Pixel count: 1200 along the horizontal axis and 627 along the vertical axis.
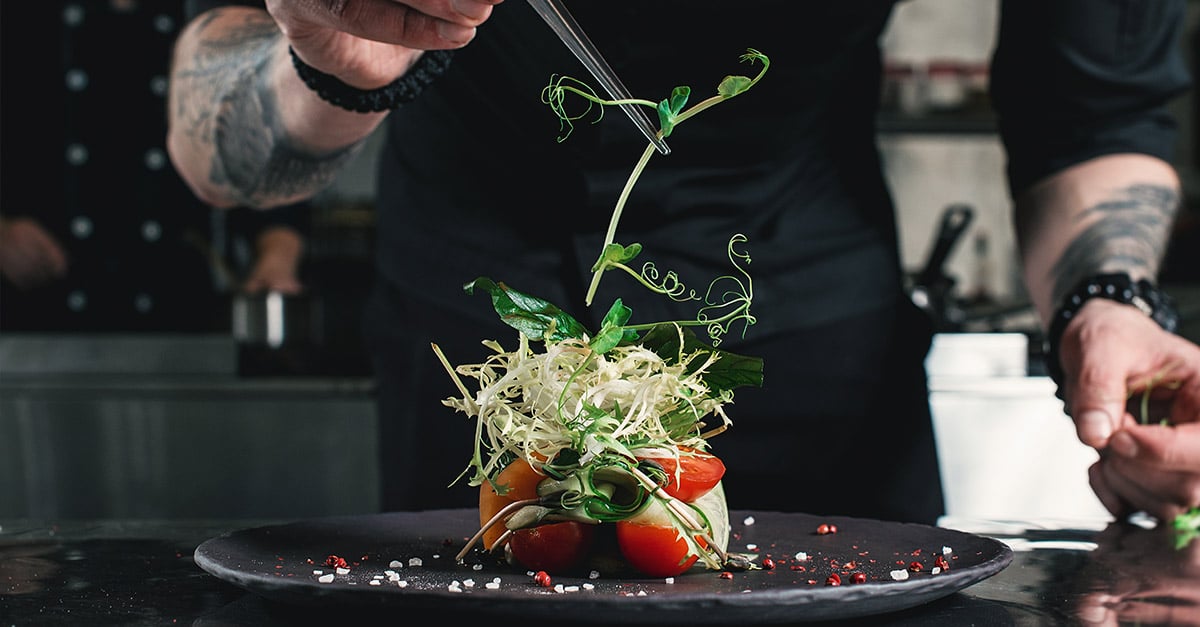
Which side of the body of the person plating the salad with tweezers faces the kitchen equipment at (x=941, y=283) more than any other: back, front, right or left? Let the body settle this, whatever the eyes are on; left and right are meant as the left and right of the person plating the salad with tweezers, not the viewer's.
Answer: back

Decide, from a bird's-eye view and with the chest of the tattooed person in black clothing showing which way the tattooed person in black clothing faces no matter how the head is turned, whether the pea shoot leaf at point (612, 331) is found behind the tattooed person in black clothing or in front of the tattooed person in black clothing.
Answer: in front

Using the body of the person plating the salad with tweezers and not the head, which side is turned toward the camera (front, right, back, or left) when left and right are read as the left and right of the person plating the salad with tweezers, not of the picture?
front

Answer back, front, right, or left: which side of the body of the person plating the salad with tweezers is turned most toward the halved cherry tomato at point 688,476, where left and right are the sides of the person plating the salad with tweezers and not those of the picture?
front

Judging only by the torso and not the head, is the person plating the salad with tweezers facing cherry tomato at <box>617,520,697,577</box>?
yes

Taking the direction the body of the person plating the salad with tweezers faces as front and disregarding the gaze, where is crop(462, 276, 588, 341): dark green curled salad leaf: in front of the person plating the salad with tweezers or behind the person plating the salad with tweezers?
in front

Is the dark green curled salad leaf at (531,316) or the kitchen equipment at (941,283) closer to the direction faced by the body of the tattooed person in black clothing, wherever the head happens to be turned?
the dark green curled salad leaf

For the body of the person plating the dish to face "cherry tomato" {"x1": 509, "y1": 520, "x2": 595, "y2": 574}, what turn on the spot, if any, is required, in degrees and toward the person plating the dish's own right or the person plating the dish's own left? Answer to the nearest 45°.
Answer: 0° — they already face it

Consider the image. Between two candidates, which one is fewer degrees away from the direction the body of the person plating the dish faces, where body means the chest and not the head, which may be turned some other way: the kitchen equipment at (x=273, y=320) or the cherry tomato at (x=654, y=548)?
the cherry tomato

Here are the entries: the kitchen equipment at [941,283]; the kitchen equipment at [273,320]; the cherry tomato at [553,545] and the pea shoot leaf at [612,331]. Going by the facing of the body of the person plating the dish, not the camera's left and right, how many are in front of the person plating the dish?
2

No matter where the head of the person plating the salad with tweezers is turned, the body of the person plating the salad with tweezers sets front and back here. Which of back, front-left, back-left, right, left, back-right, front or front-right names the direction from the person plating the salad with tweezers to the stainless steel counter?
back-right
